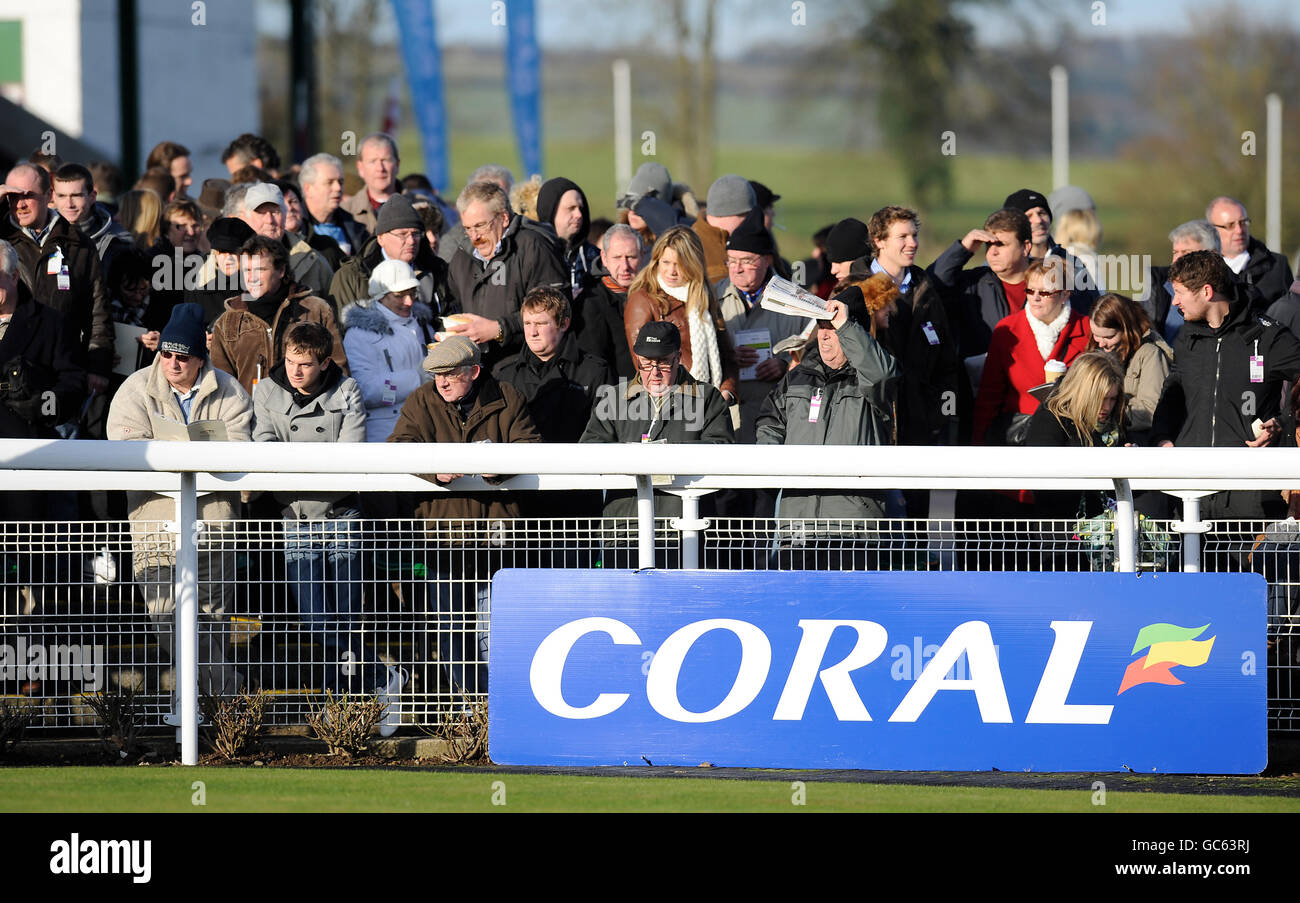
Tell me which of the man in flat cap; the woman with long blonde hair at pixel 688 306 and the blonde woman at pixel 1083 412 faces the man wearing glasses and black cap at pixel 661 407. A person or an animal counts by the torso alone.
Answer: the woman with long blonde hair

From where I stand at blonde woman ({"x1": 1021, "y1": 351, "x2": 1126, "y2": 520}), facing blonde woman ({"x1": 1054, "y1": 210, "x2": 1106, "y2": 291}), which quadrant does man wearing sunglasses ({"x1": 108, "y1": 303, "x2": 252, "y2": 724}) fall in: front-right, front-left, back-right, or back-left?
back-left

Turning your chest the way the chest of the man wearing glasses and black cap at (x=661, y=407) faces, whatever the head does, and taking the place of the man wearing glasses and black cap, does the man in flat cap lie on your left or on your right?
on your right

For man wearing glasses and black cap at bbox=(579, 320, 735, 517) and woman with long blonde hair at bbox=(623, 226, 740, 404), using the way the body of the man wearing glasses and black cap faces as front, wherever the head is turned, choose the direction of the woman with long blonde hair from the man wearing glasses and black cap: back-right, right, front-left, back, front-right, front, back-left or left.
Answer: back

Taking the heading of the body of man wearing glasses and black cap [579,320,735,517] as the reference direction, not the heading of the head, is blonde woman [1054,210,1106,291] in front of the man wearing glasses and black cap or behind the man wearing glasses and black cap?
behind

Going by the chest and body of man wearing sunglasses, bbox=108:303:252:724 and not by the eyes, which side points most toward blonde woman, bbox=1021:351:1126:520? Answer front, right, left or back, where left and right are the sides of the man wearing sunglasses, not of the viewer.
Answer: left

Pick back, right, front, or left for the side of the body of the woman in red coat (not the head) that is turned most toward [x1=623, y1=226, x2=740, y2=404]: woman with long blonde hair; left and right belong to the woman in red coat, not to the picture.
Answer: right

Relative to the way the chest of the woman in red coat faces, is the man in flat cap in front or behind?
in front

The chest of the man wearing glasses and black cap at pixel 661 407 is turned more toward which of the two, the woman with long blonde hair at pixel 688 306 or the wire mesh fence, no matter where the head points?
the wire mesh fence
